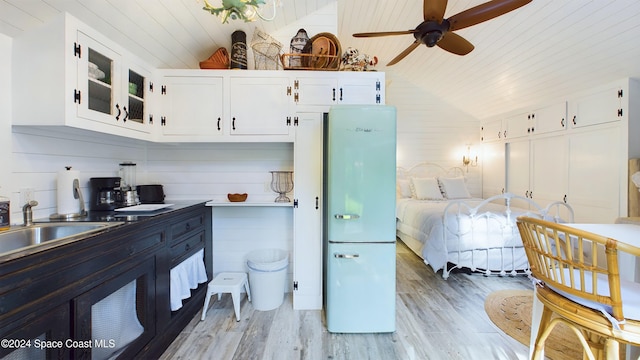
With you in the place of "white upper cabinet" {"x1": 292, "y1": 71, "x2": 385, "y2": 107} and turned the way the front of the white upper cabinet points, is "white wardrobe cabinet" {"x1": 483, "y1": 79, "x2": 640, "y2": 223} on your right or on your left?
on your left

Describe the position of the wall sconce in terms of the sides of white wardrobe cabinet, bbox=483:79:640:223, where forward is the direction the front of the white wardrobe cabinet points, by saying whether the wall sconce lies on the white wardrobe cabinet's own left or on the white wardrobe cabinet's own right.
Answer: on the white wardrobe cabinet's own right

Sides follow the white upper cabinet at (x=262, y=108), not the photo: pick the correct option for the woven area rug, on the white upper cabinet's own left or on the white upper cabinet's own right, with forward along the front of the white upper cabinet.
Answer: on the white upper cabinet's own left

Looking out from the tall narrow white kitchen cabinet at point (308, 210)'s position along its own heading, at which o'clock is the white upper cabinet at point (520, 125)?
The white upper cabinet is roughly at 8 o'clock from the tall narrow white kitchen cabinet.

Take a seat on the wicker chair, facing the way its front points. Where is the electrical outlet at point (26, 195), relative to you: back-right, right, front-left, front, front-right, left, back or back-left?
back

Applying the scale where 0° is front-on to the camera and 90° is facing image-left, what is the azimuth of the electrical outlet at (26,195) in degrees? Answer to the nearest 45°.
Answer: approximately 315°
